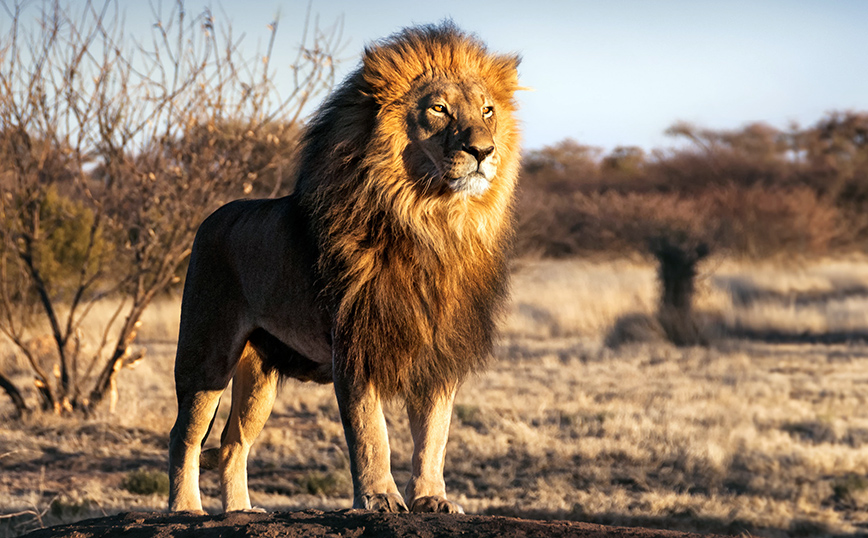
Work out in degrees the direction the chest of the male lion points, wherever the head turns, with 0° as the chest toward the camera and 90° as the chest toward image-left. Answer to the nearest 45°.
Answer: approximately 315°
